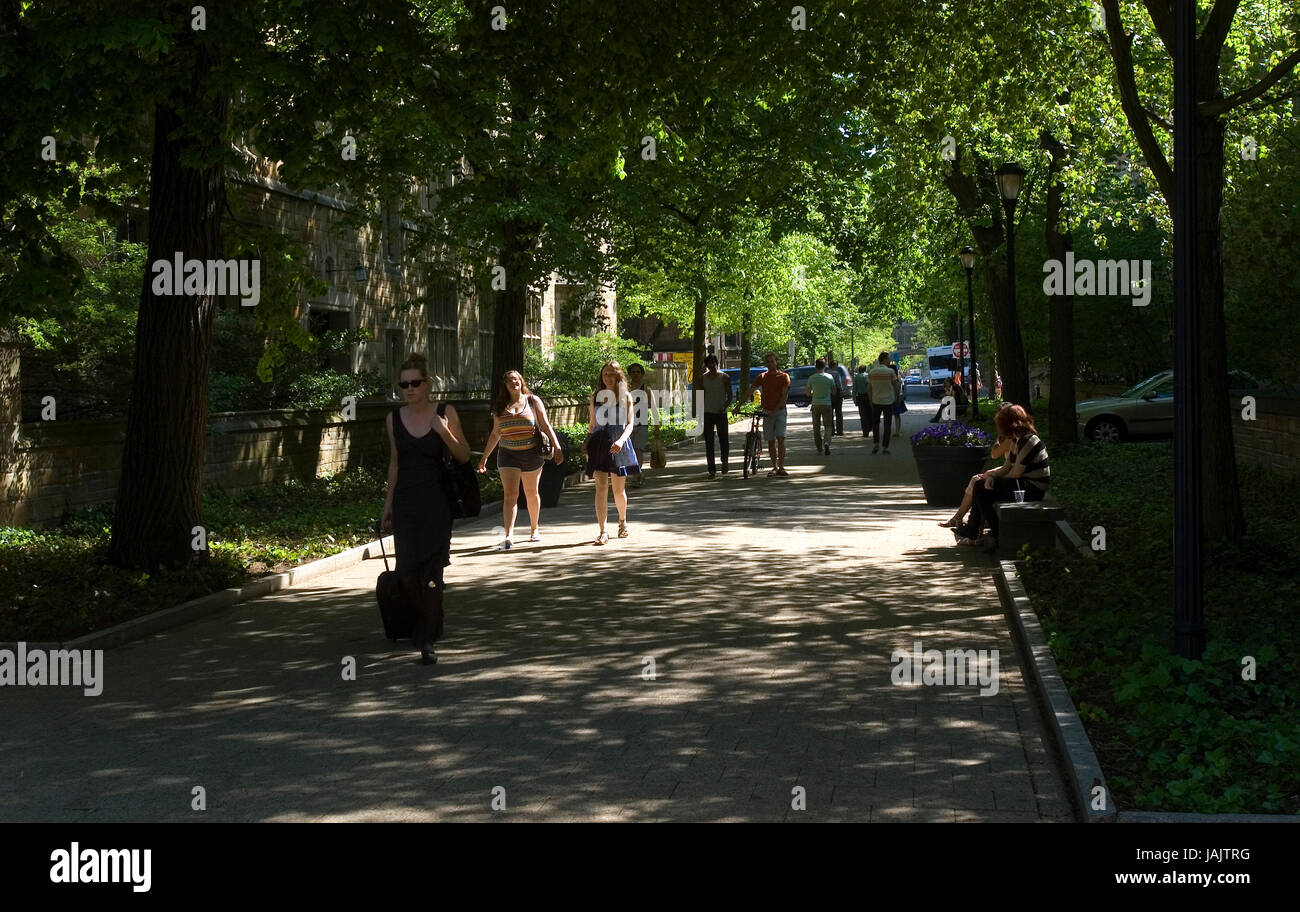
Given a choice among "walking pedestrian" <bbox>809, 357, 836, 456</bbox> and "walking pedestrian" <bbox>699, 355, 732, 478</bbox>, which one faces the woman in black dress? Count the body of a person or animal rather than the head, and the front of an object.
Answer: "walking pedestrian" <bbox>699, 355, 732, 478</bbox>

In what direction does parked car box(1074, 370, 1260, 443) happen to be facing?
to the viewer's left

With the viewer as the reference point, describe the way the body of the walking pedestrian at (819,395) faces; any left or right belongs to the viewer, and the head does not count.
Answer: facing away from the viewer

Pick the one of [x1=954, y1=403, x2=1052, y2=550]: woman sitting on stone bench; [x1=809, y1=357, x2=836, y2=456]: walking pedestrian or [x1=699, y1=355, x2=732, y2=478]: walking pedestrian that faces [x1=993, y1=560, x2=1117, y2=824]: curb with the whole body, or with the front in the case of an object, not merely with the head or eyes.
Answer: [x1=699, y1=355, x2=732, y2=478]: walking pedestrian

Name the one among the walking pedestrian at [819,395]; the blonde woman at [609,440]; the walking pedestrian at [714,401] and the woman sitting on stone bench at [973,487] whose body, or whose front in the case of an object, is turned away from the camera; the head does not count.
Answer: the walking pedestrian at [819,395]

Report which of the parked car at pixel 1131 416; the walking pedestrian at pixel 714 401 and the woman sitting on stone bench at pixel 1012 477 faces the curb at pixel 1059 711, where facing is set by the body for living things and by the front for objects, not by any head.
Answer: the walking pedestrian

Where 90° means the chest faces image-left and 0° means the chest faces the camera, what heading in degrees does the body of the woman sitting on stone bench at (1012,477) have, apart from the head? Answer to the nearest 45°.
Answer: approximately 90°

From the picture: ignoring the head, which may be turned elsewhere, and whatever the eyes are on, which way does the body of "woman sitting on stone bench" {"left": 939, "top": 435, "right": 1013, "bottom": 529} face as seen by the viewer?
to the viewer's left

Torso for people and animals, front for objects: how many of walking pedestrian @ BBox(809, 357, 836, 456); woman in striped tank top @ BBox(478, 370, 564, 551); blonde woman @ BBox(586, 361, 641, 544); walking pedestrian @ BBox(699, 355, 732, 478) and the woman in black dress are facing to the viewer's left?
0

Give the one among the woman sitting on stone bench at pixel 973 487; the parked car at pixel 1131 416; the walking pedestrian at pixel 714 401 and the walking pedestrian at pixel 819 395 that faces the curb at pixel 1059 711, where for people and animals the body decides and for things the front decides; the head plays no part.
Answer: the walking pedestrian at pixel 714 401

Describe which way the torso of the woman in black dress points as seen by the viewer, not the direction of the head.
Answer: toward the camera

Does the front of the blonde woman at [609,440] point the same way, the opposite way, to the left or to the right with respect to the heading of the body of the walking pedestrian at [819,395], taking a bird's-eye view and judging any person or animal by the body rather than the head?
the opposite way

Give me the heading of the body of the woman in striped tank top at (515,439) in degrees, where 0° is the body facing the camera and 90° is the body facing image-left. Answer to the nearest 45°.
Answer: approximately 0°

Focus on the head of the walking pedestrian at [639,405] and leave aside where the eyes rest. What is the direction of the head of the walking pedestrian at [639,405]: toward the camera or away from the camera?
toward the camera

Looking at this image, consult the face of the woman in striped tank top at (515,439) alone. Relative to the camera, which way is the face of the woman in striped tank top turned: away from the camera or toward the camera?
toward the camera

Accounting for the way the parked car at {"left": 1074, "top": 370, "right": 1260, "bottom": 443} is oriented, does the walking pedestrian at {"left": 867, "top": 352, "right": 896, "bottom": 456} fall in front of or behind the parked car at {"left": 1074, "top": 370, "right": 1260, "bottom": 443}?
in front

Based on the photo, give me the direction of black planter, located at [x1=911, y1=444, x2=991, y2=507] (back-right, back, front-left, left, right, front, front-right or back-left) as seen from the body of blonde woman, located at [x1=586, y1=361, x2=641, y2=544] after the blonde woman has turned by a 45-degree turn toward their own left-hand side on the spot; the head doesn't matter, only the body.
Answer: left

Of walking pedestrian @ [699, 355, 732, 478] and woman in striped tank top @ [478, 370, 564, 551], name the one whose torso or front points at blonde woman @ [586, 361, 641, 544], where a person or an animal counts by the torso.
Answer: the walking pedestrian

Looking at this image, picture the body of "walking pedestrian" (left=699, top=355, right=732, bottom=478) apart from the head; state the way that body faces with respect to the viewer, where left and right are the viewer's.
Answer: facing the viewer

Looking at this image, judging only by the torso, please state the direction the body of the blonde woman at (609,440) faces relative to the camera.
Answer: toward the camera
